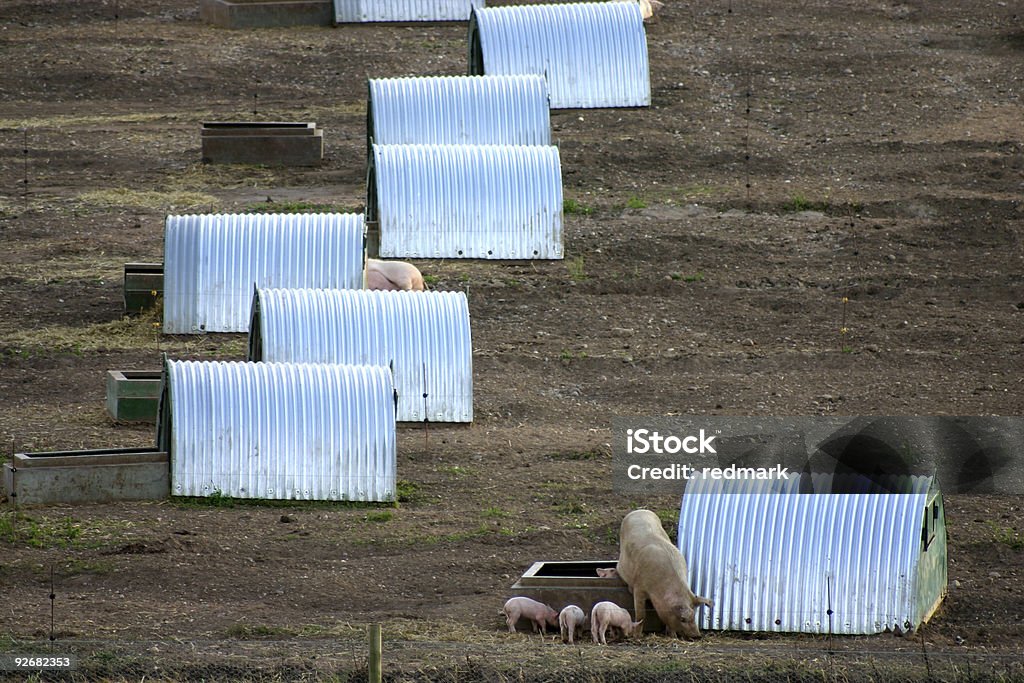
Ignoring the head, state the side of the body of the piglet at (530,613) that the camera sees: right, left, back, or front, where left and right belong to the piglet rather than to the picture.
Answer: right

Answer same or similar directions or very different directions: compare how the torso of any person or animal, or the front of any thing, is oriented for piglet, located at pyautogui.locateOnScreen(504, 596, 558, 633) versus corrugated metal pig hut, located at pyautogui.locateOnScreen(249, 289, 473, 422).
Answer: very different directions

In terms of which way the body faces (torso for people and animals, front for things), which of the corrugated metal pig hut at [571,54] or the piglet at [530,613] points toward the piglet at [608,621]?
the piglet at [530,613]

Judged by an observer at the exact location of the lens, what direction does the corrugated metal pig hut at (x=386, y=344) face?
facing to the left of the viewer

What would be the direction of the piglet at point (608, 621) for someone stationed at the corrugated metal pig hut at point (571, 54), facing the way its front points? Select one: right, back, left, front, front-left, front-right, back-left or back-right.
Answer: left

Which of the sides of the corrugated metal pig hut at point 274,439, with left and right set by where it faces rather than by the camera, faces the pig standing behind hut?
right

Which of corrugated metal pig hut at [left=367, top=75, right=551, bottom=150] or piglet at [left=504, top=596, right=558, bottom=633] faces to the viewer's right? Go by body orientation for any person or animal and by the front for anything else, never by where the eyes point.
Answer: the piglet

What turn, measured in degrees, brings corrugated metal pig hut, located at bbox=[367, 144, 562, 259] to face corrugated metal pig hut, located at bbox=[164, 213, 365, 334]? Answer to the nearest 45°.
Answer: approximately 45° to its left

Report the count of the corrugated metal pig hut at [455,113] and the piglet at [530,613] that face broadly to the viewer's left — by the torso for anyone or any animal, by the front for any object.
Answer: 1

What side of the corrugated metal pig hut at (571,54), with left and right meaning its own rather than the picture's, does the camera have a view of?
left

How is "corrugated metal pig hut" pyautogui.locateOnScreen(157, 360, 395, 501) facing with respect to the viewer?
to the viewer's left

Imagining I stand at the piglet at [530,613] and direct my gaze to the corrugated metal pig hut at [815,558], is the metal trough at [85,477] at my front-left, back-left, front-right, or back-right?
back-left

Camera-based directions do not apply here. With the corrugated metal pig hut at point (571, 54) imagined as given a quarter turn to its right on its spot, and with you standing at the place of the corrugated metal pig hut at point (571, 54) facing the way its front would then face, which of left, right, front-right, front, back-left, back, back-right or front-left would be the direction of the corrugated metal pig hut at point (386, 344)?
back

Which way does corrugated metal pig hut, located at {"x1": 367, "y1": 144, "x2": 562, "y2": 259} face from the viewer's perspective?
to the viewer's left

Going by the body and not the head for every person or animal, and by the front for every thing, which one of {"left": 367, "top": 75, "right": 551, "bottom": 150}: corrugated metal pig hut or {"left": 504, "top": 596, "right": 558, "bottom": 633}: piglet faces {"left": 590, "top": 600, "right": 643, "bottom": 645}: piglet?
{"left": 504, "top": 596, "right": 558, "bottom": 633}: piglet

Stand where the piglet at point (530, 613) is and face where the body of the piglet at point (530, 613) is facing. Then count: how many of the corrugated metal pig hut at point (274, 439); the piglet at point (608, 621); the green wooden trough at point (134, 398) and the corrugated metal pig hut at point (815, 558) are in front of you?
2

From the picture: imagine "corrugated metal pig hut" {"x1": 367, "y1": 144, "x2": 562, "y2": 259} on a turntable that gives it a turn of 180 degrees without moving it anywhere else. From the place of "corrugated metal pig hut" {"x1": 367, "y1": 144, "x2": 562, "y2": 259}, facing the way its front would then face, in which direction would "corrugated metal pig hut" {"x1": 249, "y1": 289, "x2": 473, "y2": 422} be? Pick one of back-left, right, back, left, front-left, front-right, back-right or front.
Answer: right

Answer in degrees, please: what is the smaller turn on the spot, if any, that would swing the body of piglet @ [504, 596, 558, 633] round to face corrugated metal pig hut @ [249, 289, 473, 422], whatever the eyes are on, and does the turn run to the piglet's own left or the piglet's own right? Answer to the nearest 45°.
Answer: approximately 90° to the piglet's own left
